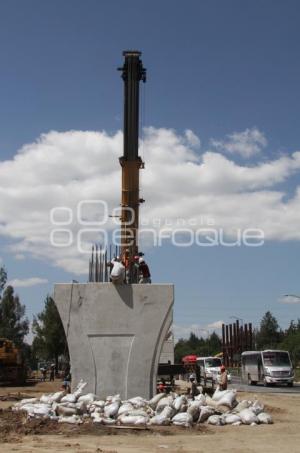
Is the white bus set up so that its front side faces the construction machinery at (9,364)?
no

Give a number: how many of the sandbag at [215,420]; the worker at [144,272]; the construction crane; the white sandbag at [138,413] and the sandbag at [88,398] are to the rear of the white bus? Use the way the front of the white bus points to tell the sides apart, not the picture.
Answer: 0

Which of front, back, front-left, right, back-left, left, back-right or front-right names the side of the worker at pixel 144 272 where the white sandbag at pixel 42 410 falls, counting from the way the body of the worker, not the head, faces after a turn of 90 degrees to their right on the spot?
back-left

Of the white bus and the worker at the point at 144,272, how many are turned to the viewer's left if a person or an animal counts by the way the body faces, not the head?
1

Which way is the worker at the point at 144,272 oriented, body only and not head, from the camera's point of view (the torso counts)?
to the viewer's left

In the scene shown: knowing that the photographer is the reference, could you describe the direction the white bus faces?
facing the viewer and to the right of the viewer

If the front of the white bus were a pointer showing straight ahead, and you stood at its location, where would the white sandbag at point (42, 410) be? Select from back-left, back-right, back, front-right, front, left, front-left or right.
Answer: front-right

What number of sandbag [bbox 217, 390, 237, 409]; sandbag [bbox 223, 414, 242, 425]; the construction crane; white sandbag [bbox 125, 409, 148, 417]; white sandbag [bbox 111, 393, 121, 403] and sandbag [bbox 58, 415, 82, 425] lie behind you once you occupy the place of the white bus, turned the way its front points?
0
